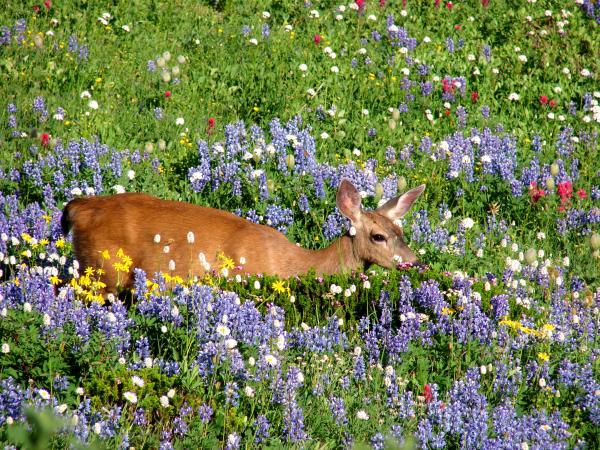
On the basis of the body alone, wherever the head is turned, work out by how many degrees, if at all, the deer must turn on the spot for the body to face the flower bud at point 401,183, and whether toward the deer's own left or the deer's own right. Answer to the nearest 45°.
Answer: approximately 45° to the deer's own left

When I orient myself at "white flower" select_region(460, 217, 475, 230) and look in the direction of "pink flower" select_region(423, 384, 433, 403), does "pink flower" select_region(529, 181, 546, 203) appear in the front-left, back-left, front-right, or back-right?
back-left

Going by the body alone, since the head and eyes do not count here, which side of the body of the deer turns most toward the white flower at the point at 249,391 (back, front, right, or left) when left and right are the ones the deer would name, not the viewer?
right

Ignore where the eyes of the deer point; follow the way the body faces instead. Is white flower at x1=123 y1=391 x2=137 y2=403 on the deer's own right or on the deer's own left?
on the deer's own right

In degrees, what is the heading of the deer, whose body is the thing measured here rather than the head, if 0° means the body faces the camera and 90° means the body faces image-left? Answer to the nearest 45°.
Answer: approximately 270°

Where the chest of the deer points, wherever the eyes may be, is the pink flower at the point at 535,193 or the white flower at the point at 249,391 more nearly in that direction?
the pink flower

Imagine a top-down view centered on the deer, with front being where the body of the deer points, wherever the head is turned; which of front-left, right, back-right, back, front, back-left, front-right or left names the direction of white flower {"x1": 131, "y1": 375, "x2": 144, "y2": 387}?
right

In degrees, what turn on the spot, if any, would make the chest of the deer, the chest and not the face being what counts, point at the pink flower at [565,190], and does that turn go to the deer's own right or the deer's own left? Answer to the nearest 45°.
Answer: approximately 45° to the deer's own left

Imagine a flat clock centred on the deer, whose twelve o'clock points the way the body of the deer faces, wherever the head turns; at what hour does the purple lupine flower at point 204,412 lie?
The purple lupine flower is roughly at 3 o'clock from the deer.

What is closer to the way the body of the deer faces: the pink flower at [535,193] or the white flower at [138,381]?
the pink flower

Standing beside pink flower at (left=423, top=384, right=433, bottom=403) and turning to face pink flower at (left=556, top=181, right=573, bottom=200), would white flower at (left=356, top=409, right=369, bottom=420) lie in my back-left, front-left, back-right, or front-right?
back-left
